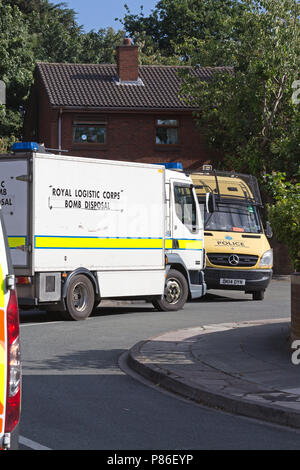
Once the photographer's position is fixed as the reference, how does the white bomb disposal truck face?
facing away from the viewer and to the right of the viewer

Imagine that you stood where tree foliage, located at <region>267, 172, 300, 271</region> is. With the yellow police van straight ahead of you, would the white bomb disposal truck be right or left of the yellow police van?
left

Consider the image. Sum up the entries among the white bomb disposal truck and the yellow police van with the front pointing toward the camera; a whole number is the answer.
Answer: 1

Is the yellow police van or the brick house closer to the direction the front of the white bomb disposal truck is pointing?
the yellow police van

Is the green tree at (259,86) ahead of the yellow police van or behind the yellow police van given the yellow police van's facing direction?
behind

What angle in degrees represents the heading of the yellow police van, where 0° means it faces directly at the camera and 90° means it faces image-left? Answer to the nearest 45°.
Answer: approximately 0°

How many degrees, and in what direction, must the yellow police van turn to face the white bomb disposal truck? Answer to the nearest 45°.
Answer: approximately 45° to its right

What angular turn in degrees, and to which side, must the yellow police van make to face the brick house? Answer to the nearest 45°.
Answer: approximately 180°
